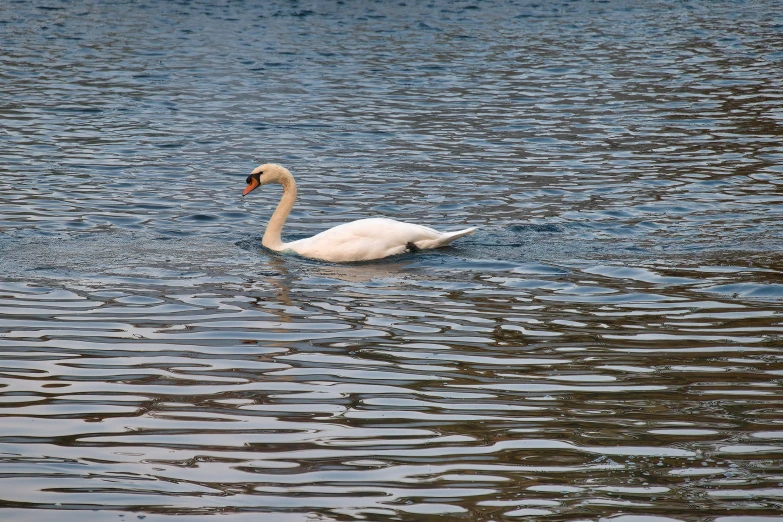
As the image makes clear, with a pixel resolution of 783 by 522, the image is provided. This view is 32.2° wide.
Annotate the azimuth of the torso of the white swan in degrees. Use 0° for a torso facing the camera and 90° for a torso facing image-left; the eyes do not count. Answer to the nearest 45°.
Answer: approximately 90°
